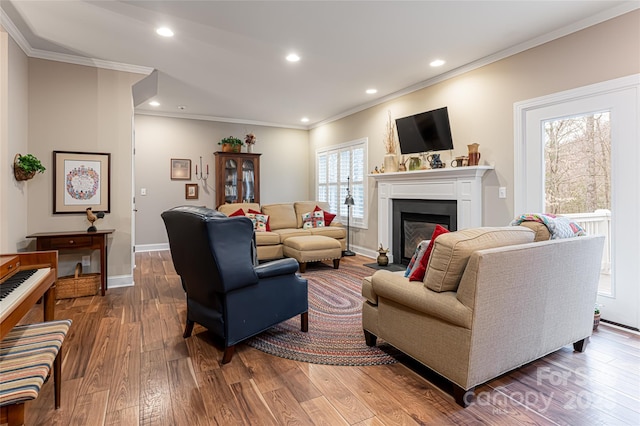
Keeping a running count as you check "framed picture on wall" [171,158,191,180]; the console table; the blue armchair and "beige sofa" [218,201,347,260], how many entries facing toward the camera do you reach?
3

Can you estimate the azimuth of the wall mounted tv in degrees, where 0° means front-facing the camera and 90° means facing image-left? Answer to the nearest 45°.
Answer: approximately 45°

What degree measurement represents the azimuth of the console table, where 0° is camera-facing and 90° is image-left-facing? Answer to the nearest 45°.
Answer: approximately 0°

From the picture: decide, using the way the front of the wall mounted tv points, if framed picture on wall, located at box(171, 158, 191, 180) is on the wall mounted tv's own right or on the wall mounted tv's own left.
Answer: on the wall mounted tv's own right

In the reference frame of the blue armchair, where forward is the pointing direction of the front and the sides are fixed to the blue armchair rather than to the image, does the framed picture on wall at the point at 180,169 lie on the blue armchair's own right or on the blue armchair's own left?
on the blue armchair's own left

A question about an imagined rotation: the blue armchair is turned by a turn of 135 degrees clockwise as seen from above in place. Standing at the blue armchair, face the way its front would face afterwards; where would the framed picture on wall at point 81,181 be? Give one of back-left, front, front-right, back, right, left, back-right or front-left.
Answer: back-right

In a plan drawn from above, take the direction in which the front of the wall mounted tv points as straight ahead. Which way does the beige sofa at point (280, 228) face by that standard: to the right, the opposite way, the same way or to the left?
to the left

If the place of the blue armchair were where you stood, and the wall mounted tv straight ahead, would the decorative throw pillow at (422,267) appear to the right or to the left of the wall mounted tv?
right

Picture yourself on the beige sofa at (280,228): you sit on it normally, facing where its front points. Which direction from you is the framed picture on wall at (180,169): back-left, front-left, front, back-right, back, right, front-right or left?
back-right
